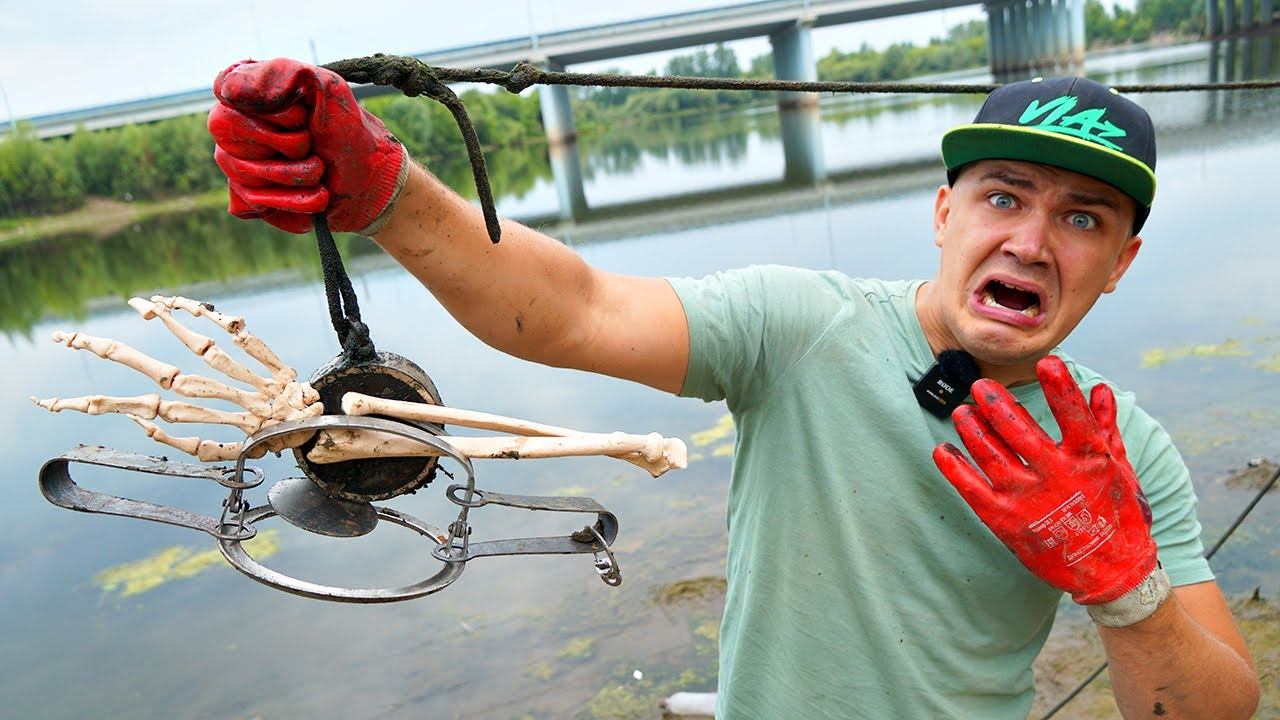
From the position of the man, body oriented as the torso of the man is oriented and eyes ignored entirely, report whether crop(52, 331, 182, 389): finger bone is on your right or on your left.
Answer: on your right

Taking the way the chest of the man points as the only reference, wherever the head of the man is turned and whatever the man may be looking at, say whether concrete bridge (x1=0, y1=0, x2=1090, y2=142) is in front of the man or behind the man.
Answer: behind

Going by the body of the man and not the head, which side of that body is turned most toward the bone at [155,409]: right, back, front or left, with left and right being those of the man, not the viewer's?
right

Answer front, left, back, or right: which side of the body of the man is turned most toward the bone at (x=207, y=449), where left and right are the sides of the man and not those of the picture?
right

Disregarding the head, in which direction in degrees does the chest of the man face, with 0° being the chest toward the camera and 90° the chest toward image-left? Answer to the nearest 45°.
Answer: approximately 0°
